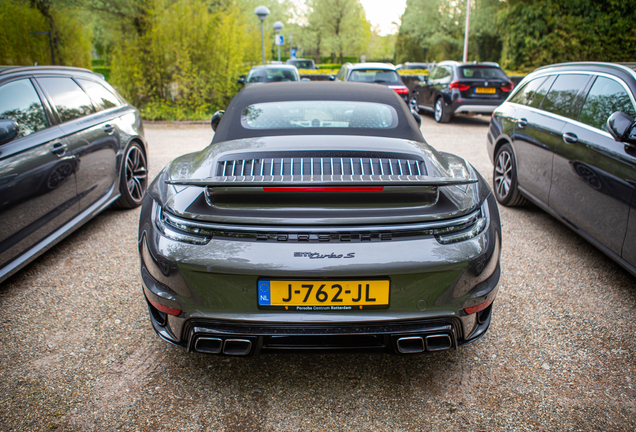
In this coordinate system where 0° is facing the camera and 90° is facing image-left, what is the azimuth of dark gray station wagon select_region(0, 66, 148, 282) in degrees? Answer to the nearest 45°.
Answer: approximately 45°

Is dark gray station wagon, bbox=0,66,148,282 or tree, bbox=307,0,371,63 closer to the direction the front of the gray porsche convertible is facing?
the tree

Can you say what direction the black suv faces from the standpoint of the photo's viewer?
facing away from the viewer and to the left of the viewer

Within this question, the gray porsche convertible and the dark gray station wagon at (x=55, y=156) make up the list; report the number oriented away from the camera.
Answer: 1

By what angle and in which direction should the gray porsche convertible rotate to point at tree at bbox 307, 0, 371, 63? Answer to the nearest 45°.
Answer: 0° — it already faces it

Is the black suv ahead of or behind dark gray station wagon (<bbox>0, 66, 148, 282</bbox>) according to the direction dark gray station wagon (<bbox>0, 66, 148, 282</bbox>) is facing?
behind

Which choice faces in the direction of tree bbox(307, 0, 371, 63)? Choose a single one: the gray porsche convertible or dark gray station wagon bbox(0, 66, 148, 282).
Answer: the gray porsche convertible

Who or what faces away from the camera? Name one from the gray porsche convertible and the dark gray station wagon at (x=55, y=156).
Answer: the gray porsche convertible

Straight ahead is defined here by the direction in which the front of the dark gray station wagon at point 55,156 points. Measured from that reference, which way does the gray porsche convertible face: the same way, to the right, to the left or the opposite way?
the opposite way

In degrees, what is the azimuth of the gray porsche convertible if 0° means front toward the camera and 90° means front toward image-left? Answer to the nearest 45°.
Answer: approximately 180°

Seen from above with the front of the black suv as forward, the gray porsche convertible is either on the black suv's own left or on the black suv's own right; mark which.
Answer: on the black suv's own left

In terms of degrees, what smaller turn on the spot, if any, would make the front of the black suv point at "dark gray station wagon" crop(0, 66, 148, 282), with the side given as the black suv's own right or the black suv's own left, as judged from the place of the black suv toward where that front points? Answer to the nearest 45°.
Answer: approximately 135° to the black suv's own left

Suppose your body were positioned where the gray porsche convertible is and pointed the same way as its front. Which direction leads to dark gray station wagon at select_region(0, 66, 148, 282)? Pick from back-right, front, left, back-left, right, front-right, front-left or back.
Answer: front-left
